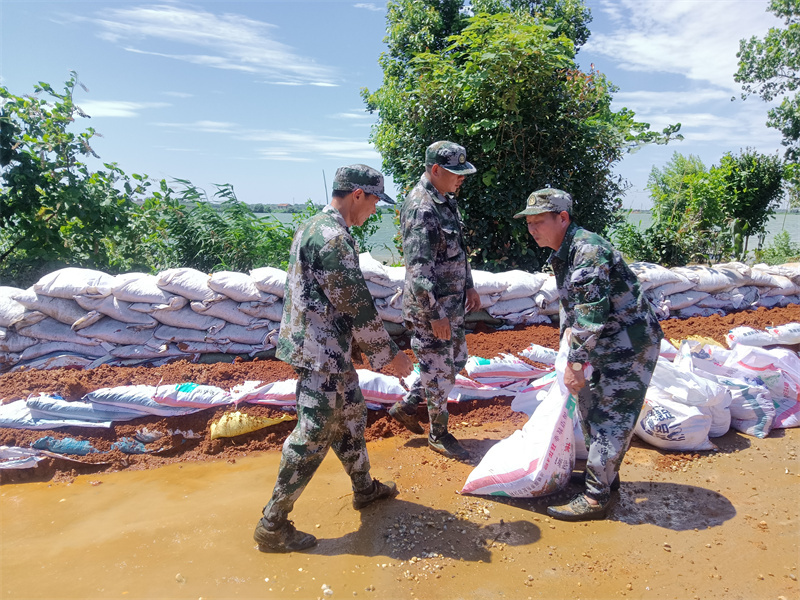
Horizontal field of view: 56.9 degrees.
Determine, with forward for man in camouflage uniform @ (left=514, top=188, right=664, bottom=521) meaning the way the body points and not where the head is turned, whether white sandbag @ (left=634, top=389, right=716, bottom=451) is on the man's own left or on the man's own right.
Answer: on the man's own right

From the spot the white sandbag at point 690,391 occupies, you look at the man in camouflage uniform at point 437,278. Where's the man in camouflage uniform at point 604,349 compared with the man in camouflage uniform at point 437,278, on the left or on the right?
left

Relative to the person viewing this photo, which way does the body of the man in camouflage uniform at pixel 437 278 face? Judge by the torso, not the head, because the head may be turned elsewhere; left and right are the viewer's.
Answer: facing the viewer and to the right of the viewer

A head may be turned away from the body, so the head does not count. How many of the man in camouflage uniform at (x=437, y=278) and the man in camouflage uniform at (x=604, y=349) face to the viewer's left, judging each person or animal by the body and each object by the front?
1

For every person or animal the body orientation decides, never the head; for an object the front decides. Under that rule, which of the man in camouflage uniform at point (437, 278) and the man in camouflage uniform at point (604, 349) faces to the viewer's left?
the man in camouflage uniform at point (604, 349)

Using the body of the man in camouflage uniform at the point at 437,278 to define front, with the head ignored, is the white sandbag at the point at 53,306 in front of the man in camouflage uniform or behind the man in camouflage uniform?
behind

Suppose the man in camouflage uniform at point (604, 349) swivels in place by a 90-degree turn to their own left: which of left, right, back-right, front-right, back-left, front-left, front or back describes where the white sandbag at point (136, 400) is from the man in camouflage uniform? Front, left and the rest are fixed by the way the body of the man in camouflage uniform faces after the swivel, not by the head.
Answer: right

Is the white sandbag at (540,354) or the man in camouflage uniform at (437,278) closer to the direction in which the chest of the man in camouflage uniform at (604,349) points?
the man in camouflage uniform

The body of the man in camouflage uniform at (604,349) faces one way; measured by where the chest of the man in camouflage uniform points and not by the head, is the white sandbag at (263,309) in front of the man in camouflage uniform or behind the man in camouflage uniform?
in front

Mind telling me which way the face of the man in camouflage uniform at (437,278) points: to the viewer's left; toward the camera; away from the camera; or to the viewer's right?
to the viewer's right

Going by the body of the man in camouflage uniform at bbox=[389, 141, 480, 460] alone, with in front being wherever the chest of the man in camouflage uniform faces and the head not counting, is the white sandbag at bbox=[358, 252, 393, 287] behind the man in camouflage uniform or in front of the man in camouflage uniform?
behind

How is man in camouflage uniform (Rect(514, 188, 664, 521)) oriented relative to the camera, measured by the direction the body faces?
to the viewer's left

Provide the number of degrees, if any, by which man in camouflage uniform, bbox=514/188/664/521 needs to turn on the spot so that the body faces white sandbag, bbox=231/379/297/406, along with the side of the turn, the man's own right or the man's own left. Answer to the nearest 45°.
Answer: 0° — they already face it

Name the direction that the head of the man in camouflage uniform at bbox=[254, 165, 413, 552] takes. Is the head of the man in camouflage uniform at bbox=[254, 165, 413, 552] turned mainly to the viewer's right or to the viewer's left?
to the viewer's right
